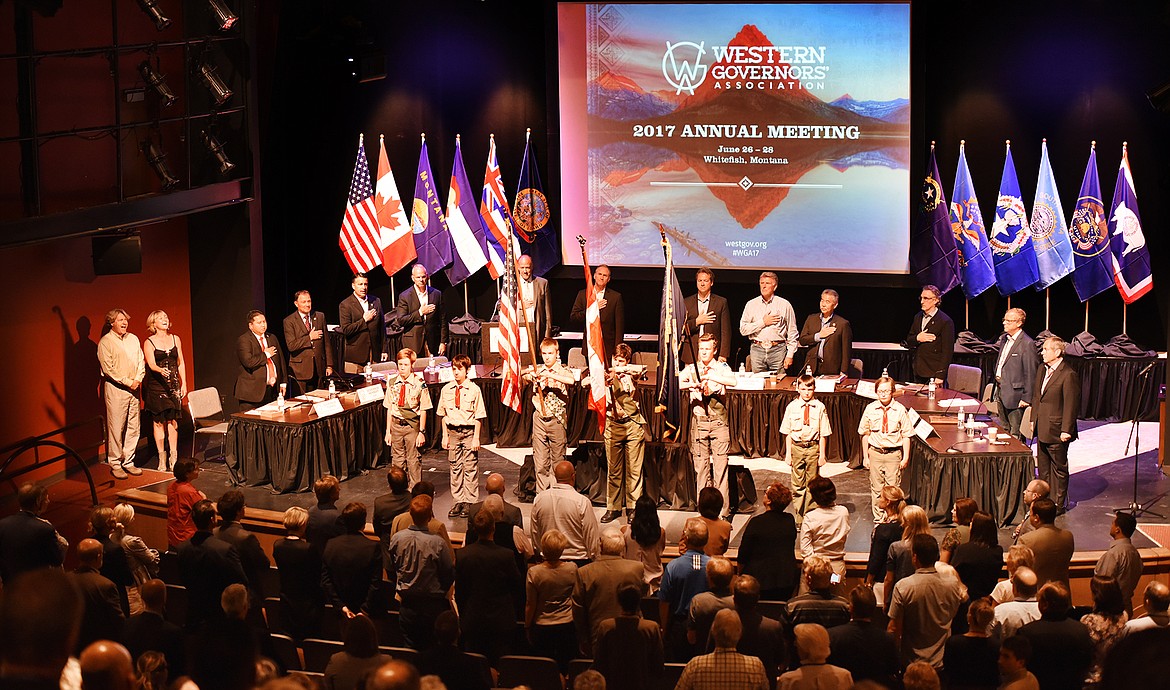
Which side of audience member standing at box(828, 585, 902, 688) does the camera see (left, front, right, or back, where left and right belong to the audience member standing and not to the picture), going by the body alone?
back

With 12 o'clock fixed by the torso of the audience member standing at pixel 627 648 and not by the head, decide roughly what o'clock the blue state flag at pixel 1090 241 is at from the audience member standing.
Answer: The blue state flag is roughly at 1 o'clock from the audience member standing.

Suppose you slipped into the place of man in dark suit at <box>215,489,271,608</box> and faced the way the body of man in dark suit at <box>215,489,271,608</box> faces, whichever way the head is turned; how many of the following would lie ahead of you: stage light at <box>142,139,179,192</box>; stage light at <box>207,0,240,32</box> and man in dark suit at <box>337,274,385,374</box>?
3

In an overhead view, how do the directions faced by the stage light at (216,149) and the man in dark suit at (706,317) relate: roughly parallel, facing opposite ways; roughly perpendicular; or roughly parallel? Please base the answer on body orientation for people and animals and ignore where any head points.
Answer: roughly perpendicular

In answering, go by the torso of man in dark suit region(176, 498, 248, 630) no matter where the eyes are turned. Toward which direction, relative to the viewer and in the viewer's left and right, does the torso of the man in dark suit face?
facing away from the viewer and to the right of the viewer

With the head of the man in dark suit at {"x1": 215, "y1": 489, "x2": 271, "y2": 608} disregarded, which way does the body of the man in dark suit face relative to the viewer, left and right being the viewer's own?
facing away from the viewer

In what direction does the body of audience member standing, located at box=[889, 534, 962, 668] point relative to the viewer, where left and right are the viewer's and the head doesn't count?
facing away from the viewer

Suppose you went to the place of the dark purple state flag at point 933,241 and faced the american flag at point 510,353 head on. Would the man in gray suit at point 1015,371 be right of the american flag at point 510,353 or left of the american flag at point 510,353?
left

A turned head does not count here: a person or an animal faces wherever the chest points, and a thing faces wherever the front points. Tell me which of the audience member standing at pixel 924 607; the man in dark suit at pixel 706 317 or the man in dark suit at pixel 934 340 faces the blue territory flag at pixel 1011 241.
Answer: the audience member standing

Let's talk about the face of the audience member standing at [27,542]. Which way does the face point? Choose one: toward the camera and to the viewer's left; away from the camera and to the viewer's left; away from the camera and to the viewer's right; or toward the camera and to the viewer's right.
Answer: away from the camera and to the viewer's right

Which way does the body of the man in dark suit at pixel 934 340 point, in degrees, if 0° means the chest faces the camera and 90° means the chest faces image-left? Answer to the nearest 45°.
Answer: approximately 45°

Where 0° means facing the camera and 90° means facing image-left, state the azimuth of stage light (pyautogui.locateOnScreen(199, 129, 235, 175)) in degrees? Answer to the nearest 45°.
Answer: approximately 270°
